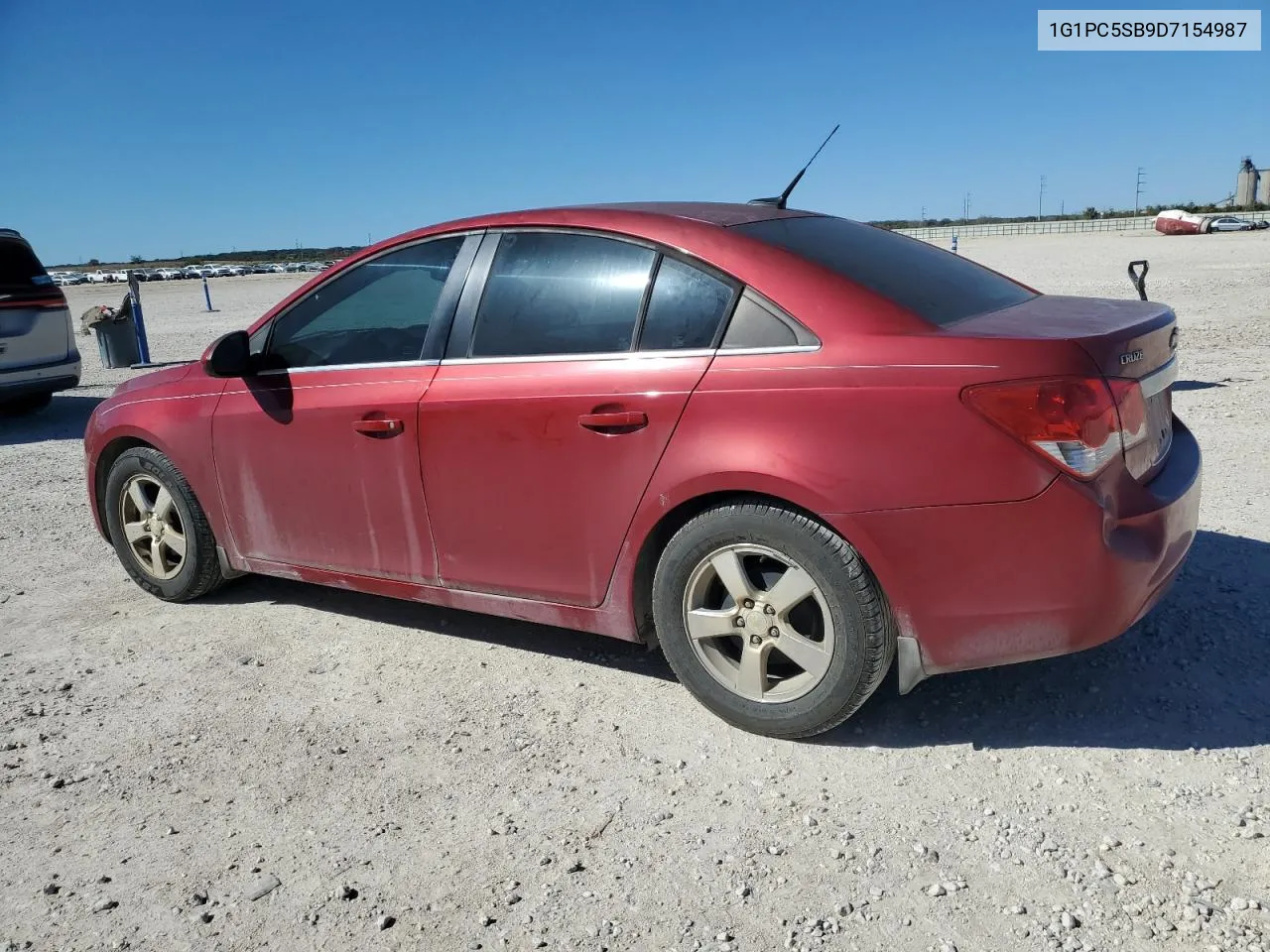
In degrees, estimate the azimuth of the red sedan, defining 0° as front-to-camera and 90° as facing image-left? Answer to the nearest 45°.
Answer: approximately 135°

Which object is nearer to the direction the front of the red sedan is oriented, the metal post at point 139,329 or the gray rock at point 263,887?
the metal post

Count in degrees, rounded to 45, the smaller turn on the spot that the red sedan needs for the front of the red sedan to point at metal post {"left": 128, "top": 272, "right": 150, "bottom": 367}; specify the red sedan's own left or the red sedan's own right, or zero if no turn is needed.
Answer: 0° — it already faces it

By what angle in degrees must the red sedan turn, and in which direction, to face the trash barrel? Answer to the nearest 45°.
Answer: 0° — it already faces it

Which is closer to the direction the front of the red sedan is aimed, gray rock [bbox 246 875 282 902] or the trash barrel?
the trash barrel

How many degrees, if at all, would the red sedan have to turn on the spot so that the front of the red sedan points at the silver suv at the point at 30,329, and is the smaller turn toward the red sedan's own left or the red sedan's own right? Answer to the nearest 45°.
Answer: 0° — it already faces it

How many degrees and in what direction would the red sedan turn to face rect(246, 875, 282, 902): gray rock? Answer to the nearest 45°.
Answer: approximately 90° to its left
